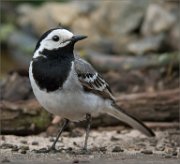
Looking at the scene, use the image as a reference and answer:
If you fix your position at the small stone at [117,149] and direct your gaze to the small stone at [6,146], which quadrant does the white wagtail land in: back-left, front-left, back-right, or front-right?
front-left

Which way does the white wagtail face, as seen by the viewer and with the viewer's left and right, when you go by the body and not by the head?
facing the viewer and to the left of the viewer

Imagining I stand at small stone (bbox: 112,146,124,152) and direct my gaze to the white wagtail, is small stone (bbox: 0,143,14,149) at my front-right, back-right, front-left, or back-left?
front-right

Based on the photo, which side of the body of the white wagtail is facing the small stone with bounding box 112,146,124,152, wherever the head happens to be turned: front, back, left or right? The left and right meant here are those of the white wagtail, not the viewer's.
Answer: left

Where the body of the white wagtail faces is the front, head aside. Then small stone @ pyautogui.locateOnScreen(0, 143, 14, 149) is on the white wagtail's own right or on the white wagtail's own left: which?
on the white wagtail's own right
